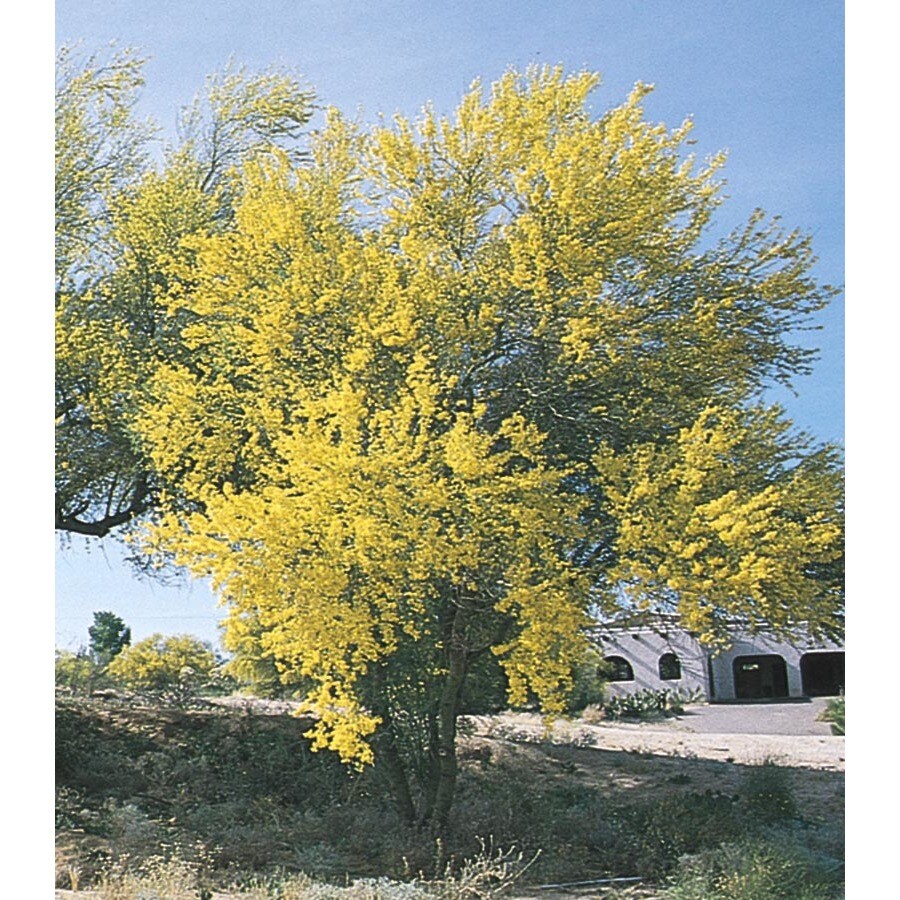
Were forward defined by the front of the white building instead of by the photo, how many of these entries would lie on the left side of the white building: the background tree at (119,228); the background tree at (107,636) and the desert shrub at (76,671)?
0

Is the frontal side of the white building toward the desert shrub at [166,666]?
no

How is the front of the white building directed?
toward the camera

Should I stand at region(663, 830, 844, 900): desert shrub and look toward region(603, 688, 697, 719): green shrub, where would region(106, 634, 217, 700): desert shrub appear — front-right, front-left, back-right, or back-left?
front-left

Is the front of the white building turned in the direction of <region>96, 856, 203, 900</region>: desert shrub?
yes

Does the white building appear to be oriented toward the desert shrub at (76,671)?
no
